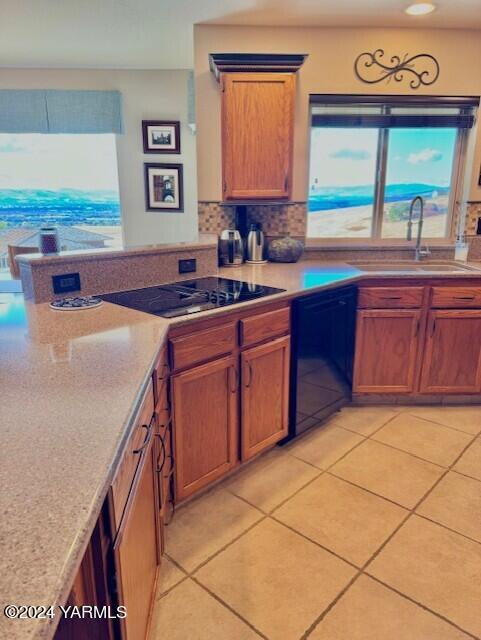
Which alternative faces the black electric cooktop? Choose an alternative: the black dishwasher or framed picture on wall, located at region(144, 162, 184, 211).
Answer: the framed picture on wall

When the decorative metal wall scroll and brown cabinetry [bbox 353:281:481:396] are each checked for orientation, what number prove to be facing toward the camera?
2

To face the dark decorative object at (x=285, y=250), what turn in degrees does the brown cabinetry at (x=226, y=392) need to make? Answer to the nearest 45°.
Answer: approximately 135° to its left

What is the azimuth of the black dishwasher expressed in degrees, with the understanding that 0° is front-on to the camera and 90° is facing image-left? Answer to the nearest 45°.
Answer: approximately 315°

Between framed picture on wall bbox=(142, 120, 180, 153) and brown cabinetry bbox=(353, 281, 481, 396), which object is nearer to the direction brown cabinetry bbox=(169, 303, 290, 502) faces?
the brown cabinetry

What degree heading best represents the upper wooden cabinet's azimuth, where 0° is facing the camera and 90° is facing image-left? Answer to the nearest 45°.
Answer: approximately 0°
